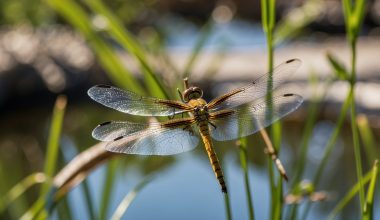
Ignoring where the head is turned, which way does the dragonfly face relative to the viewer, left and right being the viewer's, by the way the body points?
facing away from the viewer
